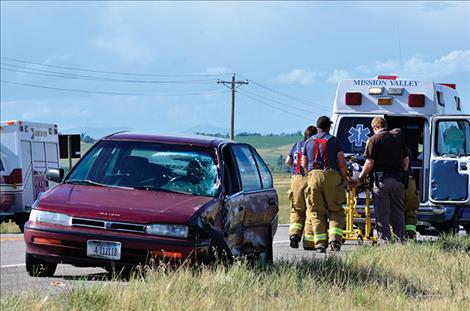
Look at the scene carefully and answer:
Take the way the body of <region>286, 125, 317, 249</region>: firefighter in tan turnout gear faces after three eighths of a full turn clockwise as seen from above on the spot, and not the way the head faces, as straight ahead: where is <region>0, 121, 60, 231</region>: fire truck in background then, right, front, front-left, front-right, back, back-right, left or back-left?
back-right

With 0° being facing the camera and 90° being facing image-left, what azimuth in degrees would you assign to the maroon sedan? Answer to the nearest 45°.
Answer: approximately 45°

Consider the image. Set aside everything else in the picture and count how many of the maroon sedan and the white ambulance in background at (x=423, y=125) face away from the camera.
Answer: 1

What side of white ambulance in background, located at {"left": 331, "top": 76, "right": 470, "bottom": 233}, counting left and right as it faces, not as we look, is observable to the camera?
back

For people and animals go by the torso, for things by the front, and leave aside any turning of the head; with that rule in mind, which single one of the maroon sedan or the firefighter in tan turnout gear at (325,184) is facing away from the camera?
the firefighter in tan turnout gear

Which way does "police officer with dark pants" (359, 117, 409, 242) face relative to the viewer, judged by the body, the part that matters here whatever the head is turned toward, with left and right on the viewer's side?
facing away from the viewer

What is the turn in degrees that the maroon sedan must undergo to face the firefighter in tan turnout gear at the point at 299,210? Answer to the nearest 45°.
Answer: approximately 180°

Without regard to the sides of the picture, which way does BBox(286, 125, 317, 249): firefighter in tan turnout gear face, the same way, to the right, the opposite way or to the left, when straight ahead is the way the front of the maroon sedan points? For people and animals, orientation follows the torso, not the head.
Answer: the opposite way

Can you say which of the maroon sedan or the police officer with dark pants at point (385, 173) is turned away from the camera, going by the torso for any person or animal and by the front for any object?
the police officer with dark pants

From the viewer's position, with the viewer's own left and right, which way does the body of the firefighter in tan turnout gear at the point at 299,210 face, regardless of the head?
facing away from the viewer and to the right of the viewer

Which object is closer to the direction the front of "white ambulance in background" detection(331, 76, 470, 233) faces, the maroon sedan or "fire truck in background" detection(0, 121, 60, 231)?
the fire truck in background
